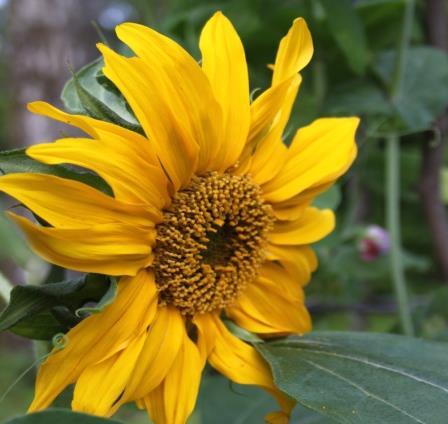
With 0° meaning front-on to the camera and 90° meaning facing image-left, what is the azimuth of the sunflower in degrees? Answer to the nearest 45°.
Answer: approximately 315°
